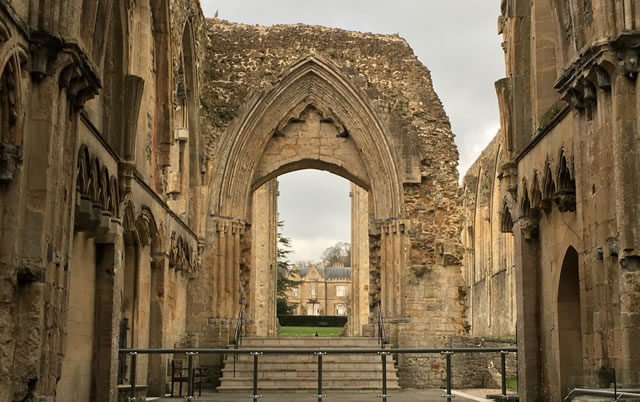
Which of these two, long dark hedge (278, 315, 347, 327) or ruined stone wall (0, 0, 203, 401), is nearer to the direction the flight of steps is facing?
the ruined stone wall

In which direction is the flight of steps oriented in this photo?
toward the camera

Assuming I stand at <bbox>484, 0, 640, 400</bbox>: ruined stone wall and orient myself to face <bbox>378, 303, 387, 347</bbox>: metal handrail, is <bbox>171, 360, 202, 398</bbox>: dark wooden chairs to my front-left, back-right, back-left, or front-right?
front-left

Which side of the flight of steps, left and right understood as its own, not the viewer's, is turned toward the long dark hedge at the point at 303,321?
back

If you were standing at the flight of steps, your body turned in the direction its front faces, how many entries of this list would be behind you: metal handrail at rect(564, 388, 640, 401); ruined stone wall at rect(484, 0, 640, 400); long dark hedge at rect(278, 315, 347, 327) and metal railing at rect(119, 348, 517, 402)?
1

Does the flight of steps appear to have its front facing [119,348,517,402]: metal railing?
yes

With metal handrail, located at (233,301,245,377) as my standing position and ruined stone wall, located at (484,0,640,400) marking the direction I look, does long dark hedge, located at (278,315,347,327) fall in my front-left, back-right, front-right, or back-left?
back-left

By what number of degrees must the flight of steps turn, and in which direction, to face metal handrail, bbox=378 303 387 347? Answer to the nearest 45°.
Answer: approximately 135° to its left

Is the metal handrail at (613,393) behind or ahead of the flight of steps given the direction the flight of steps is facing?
ahead

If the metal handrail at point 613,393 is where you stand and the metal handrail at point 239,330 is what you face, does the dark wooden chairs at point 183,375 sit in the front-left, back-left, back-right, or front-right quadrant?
front-left

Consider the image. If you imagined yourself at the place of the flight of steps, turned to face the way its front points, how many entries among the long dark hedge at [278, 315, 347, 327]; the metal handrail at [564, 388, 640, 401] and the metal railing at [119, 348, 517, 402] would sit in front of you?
2
